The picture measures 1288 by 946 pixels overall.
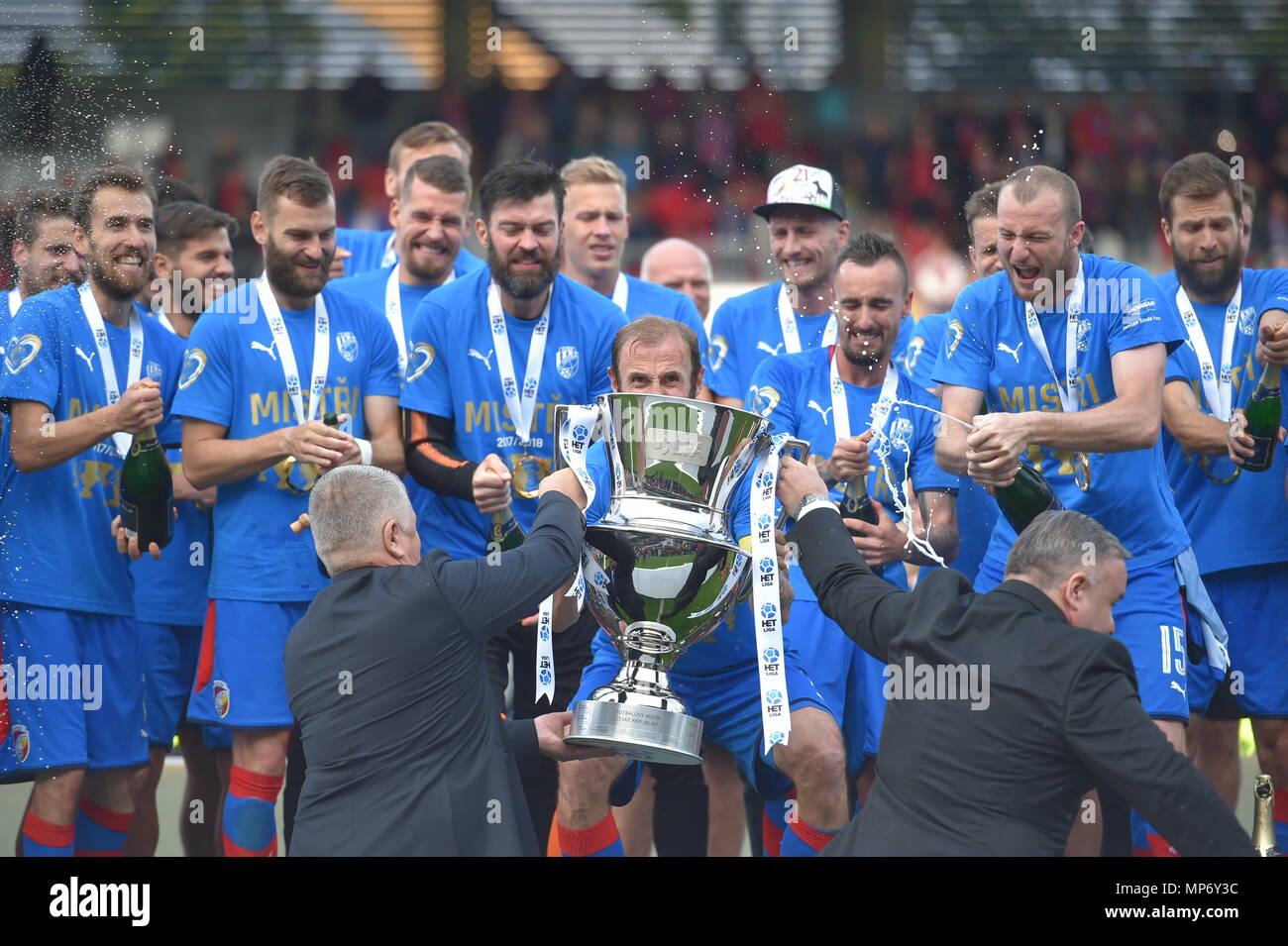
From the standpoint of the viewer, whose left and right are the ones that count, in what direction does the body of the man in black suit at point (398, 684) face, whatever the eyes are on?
facing away from the viewer and to the right of the viewer

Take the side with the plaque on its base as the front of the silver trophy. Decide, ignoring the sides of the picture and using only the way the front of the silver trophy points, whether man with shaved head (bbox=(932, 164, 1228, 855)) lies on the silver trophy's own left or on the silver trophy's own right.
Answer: on the silver trophy's own left

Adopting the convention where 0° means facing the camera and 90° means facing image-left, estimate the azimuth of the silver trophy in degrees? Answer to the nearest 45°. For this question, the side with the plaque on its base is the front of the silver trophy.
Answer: approximately 0°

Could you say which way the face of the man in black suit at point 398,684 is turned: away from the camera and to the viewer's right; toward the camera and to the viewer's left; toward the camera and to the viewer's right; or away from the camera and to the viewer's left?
away from the camera and to the viewer's right

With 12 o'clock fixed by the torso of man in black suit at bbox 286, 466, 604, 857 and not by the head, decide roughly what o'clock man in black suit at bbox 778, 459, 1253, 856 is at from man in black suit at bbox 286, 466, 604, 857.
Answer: man in black suit at bbox 778, 459, 1253, 856 is roughly at 2 o'clock from man in black suit at bbox 286, 466, 604, 857.
